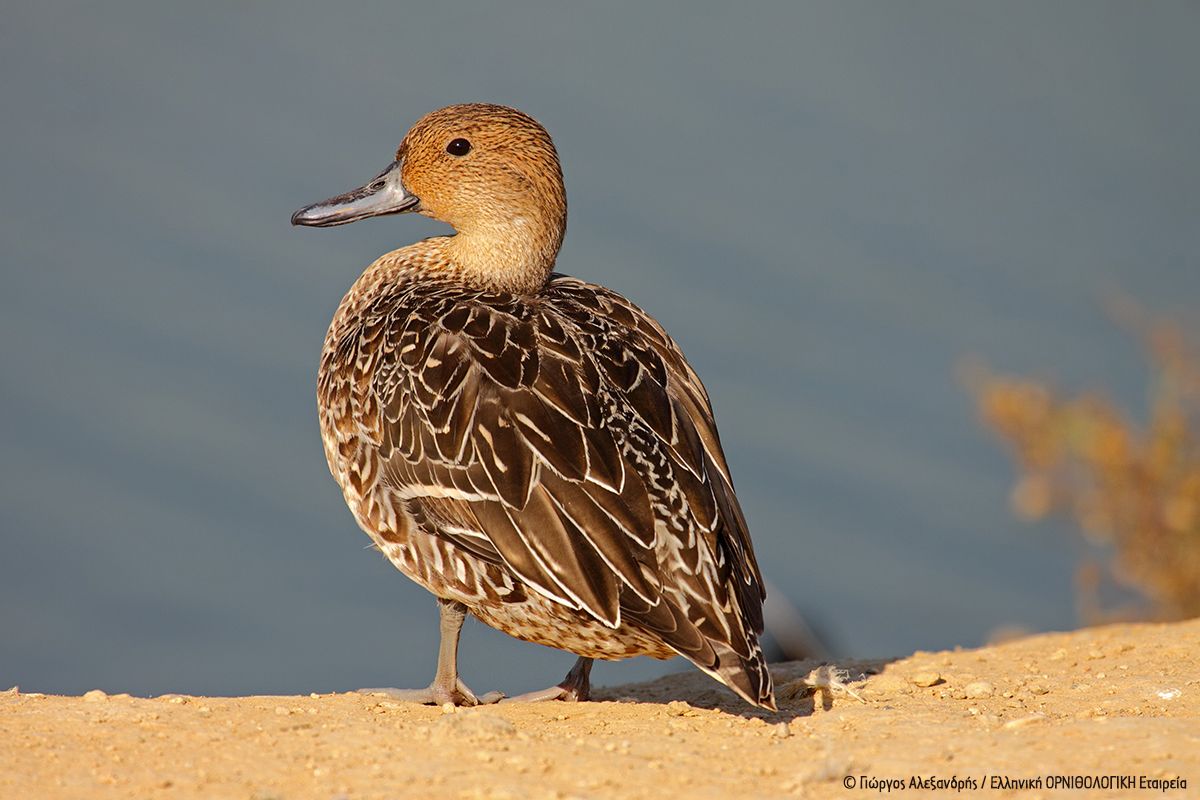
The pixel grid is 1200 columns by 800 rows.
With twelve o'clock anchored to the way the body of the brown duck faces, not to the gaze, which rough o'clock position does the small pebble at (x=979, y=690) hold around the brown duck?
The small pebble is roughly at 4 o'clock from the brown duck.

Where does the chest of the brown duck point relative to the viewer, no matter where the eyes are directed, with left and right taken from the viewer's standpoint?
facing away from the viewer and to the left of the viewer

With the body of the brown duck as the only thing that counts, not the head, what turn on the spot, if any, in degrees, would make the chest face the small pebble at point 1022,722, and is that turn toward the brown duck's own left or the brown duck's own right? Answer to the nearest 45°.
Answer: approximately 135° to the brown duck's own right

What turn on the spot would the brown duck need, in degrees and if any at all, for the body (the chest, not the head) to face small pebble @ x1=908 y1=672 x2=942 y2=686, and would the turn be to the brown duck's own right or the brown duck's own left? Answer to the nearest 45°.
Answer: approximately 135° to the brown duck's own right
